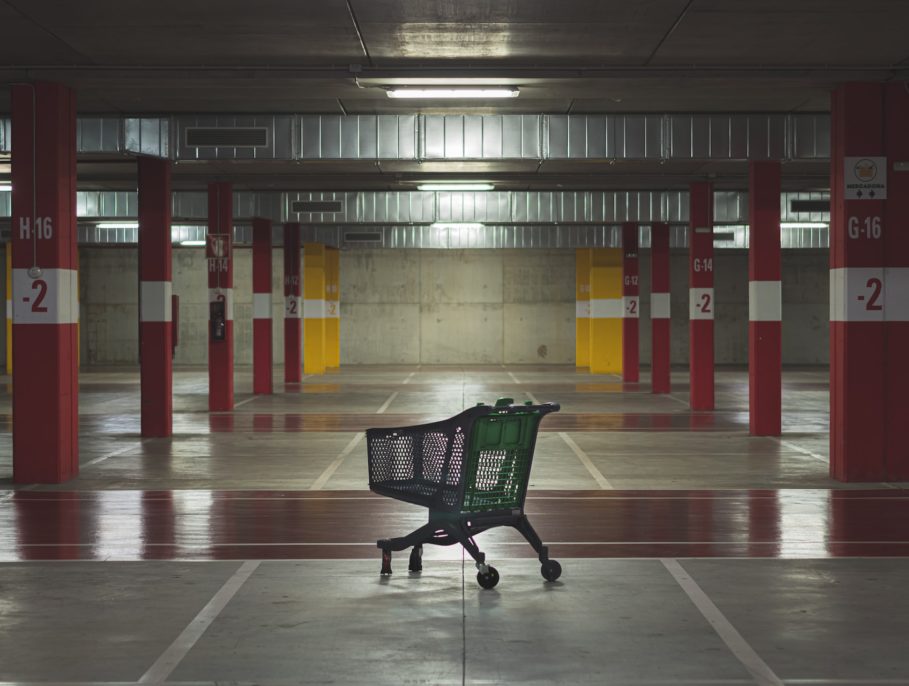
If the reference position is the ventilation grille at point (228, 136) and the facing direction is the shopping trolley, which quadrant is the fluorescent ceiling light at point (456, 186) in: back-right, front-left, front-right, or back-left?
back-left

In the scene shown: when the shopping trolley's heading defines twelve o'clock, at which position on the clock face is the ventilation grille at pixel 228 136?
The ventilation grille is roughly at 1 o'clock from the shopping trolley.

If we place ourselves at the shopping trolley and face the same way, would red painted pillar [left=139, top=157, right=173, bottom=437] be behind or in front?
in front

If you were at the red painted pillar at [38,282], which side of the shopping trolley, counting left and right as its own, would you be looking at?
front

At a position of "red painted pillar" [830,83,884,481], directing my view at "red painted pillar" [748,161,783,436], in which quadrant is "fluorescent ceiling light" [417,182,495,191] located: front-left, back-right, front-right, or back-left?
front-left

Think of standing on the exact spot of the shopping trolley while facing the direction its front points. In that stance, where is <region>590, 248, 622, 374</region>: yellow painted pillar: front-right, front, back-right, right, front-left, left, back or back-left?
front-right

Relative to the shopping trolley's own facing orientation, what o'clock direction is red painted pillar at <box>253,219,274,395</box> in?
The red painted pillar is roughly at 1 o'clock from the shopping trolley.

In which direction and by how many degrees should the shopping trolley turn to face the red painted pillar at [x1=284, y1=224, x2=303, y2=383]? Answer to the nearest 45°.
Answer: approximately 45° to its right

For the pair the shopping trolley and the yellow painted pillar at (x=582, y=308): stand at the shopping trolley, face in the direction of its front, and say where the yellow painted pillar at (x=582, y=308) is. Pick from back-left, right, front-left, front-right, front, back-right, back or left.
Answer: front-right

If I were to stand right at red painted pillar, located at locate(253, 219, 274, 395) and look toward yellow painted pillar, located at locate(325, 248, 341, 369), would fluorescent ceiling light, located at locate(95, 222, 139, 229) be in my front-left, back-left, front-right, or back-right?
front-left

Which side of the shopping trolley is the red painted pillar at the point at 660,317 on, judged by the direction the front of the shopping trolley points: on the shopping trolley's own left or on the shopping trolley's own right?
on the shopping trolley's own right

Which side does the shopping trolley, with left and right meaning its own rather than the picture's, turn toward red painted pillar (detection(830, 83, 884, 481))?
right

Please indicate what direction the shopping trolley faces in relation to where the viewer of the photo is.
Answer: facing away from the viewer and to the left of the viewer

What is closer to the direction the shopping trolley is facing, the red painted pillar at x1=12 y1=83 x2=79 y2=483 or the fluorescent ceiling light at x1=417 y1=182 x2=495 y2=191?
the red painted pillar

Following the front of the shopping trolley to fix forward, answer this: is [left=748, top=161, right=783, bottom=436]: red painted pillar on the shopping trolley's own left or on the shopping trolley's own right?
on the shopping trolley's own right

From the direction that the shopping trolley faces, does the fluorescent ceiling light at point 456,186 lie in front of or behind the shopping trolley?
in front
